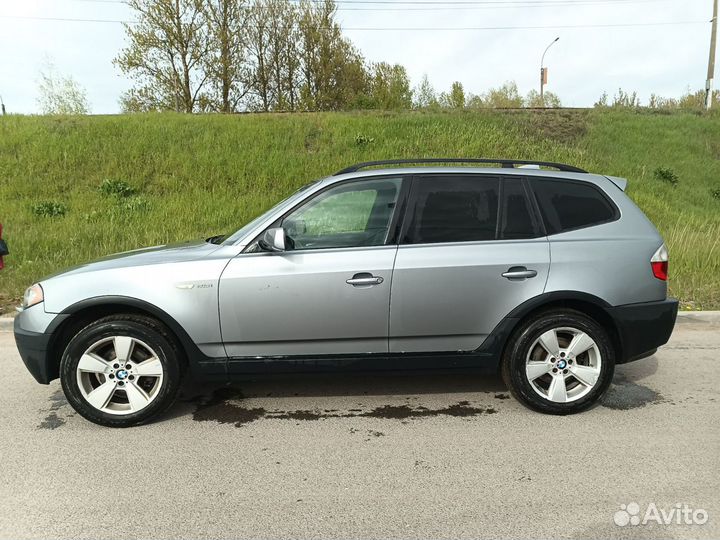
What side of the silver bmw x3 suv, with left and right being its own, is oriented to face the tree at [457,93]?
right

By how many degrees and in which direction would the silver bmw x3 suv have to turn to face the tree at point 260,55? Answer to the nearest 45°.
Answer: approximately 90° to its right

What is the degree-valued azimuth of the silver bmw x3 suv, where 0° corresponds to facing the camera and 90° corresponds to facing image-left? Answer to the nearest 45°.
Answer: approximately 90°

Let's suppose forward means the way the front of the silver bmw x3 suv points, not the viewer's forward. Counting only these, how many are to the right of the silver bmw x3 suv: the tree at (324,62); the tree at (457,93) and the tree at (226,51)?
3

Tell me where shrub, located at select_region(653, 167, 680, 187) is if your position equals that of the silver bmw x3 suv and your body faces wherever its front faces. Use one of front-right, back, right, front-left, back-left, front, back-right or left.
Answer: back-right

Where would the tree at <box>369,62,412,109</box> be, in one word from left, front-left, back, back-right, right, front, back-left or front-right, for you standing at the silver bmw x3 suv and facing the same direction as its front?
right

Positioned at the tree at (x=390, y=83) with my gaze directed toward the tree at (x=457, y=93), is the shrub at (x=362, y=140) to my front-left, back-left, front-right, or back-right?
back-right

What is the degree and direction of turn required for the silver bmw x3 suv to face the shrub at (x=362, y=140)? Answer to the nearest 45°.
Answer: approximately 90° to its right

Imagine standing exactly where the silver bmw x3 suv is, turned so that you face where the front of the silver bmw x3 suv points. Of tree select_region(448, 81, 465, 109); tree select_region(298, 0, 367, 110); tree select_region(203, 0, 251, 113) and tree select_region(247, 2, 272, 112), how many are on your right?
4

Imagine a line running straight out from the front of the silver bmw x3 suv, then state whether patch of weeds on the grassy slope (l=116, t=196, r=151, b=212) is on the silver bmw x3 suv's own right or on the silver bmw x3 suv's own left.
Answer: on the silver bmw x3 suv's own right

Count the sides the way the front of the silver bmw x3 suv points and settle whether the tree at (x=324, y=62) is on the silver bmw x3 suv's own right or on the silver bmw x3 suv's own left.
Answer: on the silver bmw x3 suv's own right

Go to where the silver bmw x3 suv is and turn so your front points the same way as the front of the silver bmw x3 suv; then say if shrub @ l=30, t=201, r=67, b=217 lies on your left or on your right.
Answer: on your right

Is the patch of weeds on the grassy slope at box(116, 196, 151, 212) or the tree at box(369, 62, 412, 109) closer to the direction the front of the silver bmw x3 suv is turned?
the patch of weeds on the grassy slope

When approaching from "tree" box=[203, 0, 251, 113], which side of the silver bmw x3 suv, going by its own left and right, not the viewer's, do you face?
right
